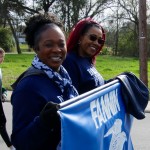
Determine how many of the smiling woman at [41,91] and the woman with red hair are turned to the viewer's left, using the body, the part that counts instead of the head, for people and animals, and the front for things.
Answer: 0

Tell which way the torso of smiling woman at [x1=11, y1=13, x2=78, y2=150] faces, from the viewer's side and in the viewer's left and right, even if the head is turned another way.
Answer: facing the viewer and to the right of the viewer

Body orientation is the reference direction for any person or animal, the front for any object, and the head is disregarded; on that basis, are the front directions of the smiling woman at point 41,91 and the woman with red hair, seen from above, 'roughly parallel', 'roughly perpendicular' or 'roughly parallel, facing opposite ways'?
roughly parallel

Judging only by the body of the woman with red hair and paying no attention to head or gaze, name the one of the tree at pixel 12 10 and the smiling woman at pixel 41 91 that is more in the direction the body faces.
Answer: the smiling woman

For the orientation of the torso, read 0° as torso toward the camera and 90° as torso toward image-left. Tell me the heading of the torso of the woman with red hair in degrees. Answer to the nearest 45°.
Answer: approximately 315°

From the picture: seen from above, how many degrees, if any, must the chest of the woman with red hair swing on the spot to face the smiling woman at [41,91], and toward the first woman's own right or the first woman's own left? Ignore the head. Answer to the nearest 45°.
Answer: approximately 45° to the first woman's own right

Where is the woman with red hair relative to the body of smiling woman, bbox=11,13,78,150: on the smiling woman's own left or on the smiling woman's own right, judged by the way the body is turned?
on the smiling woman's own left
